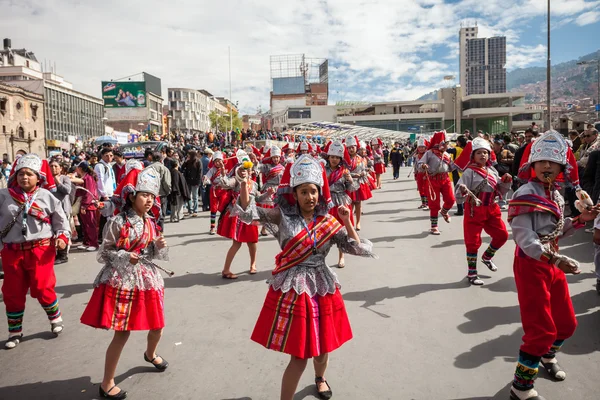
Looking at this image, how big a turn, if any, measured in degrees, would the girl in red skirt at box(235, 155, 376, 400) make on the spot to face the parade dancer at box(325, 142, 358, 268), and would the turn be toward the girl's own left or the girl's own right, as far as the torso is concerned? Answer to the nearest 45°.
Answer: approximately 180°

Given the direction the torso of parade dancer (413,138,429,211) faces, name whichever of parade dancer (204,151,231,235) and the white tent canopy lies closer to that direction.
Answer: the parade dancer

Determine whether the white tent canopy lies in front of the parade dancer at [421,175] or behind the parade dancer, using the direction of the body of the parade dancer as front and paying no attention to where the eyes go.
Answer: behind

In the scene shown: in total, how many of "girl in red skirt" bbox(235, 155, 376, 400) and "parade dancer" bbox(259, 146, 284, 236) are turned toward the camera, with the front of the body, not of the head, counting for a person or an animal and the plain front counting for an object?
2

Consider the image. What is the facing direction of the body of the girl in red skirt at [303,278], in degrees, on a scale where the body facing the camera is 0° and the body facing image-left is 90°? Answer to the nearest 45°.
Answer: approximately 0°

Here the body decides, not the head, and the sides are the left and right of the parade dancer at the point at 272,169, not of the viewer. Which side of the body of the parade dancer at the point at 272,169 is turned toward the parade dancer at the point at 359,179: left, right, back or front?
left

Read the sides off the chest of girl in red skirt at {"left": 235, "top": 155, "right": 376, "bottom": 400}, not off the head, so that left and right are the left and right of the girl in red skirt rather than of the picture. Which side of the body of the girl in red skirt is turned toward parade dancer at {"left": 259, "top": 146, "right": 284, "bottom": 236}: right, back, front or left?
back

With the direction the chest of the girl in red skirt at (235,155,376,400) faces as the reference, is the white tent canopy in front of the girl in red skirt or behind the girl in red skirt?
behind
